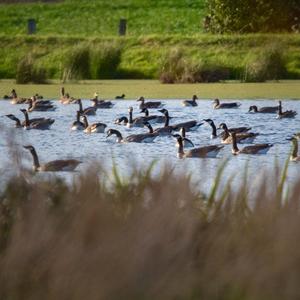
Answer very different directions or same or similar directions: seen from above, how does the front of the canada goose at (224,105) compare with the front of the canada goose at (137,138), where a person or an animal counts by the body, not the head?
same or similar directions

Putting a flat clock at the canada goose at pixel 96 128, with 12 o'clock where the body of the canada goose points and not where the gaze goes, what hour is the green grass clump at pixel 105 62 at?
The green grass clump is roughly at 3 o'clock from the canada goose.

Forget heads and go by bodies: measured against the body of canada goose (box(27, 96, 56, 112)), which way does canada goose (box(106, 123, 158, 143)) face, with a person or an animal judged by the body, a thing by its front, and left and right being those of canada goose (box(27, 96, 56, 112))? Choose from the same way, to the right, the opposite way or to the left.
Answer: the same way

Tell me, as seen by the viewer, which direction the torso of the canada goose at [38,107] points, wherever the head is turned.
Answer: to the viewer's left

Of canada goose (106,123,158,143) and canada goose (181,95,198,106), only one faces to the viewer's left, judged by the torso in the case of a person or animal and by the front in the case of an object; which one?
canada goose (106,123,158,143)

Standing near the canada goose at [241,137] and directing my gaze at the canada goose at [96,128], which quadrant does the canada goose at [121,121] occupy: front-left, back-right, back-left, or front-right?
front-right

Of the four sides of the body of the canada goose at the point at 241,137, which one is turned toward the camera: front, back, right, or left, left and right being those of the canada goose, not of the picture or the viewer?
left

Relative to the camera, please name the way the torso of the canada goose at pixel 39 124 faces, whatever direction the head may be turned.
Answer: to the viewer's left

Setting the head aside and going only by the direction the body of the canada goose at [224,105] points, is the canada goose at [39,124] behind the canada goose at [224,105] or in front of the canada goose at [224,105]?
in front

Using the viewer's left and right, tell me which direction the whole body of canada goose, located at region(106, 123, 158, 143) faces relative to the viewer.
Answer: facing to the left of the viewer

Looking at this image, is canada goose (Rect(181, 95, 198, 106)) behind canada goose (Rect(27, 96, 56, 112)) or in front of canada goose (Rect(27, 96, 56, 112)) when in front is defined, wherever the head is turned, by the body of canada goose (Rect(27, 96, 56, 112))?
behind
